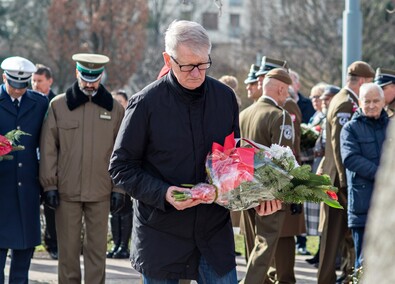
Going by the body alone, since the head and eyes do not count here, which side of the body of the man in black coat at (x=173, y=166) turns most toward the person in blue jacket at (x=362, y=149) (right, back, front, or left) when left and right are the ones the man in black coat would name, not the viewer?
left

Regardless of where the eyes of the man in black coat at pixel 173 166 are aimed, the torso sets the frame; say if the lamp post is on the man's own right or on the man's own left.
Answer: on the man's own left

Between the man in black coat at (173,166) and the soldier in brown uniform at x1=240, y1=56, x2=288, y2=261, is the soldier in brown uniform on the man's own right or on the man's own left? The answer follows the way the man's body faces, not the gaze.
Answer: on the man's own left

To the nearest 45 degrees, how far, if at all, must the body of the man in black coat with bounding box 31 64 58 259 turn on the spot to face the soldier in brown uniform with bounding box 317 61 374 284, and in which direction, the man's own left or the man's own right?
approximately 90° to the man's own left

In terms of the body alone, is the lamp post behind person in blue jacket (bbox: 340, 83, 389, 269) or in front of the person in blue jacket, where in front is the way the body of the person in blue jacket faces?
behind

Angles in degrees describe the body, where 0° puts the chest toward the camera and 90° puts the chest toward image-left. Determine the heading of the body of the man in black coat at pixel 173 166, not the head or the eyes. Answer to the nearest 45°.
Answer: approximately 315°

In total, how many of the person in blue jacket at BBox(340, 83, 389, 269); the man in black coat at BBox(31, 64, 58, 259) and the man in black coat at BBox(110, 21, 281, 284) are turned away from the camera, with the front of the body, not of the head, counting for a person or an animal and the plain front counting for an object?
0

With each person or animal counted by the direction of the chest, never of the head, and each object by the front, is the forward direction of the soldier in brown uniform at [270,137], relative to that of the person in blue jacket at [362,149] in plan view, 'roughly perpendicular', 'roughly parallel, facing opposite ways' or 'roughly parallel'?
roughly perpendicular

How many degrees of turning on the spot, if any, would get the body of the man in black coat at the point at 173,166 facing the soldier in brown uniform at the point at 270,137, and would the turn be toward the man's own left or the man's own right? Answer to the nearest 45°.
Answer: approximately 135° to the man's own left

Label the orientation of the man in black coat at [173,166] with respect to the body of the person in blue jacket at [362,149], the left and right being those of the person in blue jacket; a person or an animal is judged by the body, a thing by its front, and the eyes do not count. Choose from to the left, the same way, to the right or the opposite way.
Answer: the same way

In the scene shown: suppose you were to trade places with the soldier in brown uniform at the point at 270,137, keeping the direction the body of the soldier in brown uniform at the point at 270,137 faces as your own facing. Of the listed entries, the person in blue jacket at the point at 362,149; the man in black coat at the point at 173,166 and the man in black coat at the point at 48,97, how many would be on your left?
1
